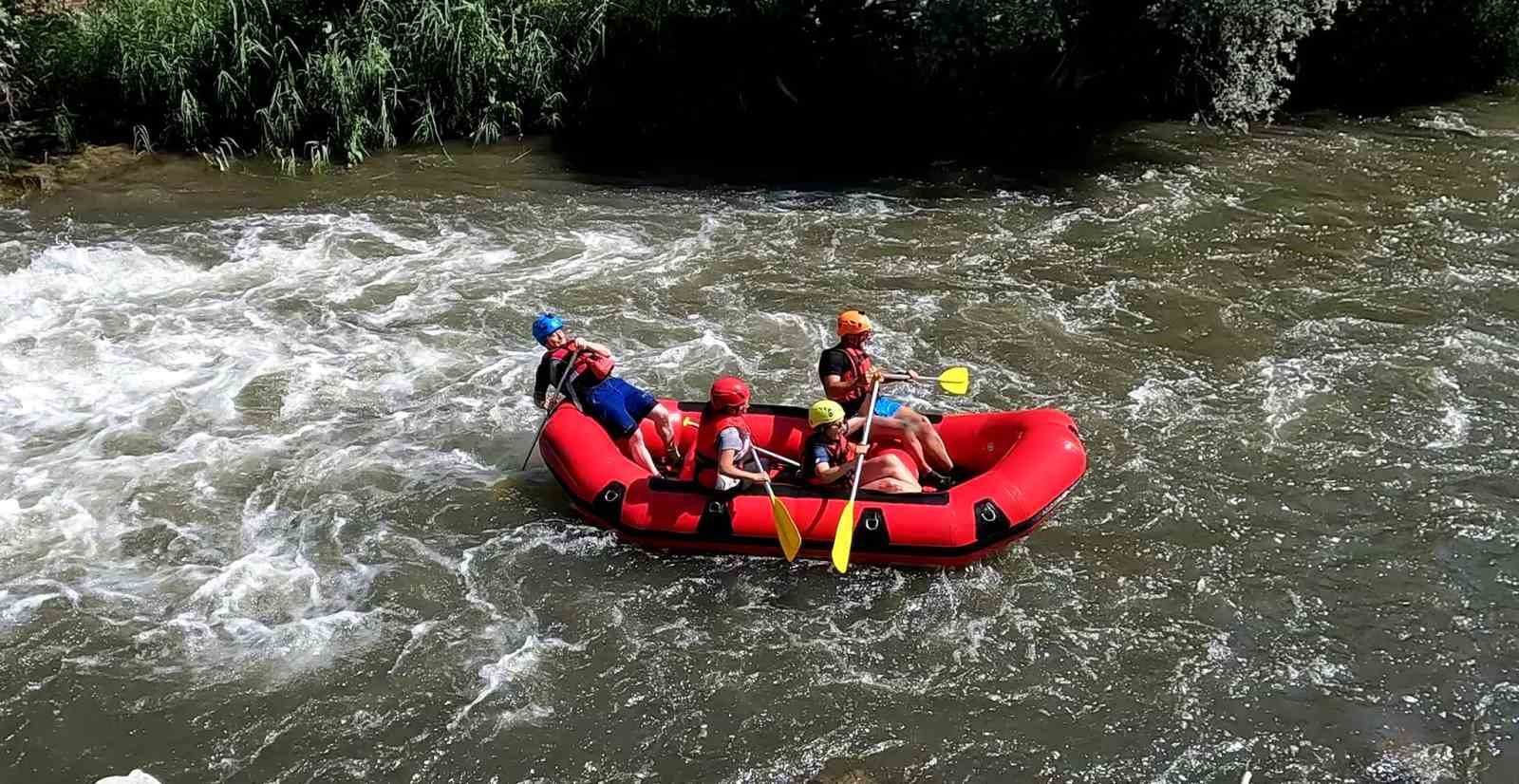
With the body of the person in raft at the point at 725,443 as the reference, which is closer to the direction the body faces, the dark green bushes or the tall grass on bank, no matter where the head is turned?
the dark green bushes

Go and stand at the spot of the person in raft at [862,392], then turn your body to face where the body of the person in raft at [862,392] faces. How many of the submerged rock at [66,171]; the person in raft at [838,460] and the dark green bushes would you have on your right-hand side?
1

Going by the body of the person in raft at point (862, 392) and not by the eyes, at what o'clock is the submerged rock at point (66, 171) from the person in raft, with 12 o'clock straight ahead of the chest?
The submerged rock is roughly at 7 o'clock from the person in raft.

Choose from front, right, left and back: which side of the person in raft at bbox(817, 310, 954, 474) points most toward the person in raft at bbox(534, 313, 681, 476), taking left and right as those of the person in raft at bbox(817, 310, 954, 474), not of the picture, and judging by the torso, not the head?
back

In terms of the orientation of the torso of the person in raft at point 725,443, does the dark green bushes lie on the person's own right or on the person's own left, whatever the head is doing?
on the person's own left

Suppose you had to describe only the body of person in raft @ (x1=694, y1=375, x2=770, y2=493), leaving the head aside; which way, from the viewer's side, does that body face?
to the viewer's right

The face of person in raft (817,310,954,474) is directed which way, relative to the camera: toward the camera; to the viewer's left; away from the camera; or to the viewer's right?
to the viewer's right

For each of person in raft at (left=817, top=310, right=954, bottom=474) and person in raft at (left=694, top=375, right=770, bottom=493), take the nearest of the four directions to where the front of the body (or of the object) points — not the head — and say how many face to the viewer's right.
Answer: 2

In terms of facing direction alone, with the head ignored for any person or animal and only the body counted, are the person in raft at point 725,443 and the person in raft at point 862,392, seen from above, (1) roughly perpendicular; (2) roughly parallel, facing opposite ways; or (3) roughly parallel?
roughly parallel

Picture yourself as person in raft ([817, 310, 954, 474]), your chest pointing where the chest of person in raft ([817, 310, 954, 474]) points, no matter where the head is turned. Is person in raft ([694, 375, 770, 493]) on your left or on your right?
on your right

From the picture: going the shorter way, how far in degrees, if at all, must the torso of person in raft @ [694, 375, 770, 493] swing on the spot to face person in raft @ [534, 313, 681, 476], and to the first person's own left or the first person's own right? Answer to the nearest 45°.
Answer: approximately 135° to the first person's own left

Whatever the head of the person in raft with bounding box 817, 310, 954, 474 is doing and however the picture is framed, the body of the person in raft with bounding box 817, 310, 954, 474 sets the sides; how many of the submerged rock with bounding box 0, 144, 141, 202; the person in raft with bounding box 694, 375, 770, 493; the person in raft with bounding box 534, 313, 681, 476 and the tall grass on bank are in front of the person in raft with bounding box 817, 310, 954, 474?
0

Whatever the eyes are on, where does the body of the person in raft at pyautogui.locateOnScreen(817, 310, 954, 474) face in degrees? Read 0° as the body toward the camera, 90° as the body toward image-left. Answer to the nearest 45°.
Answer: approximately 270°
